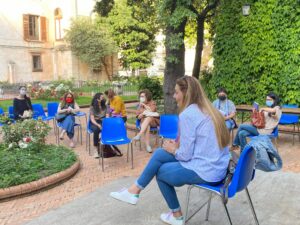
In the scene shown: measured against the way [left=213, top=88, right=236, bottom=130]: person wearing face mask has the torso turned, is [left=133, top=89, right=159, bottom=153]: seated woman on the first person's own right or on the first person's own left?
on the first person's own right

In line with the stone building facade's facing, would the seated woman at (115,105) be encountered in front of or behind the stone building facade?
in front

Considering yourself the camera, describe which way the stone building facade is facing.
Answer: facing the viewer and to the right of the viewer

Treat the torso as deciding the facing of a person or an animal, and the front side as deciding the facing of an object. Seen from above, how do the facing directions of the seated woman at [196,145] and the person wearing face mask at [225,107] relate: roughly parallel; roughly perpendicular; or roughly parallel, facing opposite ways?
roughly perpendicular

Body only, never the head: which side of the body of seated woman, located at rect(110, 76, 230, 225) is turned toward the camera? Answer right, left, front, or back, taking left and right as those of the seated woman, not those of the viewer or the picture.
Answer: left

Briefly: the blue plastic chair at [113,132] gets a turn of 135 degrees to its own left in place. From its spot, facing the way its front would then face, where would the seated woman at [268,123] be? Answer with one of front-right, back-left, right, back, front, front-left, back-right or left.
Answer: front-right

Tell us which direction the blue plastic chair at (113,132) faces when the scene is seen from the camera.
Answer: facing the viewer

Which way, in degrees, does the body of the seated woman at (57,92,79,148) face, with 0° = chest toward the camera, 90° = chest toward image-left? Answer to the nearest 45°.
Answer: approximately 0°

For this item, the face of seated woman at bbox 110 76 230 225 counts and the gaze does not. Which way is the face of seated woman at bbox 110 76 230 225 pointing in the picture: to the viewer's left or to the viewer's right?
to the viewer's left

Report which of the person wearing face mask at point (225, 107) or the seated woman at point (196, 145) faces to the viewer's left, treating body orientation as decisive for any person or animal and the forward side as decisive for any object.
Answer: the seated woman

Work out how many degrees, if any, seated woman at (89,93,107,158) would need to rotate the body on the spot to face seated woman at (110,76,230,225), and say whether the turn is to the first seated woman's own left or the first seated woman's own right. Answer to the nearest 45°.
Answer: approximately 45° to the first seated woman's own right

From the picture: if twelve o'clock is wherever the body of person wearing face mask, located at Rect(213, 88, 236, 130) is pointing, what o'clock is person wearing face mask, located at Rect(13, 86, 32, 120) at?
person wearing face mask, located at Rect(13, 86, 32, 120) is roughly at 3 o'clock from person wearing face mask, located at Rect(213, 88, 236, 130).

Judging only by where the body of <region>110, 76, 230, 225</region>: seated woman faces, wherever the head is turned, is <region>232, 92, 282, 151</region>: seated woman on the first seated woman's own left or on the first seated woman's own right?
on the first seated woman's own right

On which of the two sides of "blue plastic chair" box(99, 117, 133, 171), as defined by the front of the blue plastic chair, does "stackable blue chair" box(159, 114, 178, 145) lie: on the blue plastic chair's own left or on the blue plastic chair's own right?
on the blue plastic chair's own left
